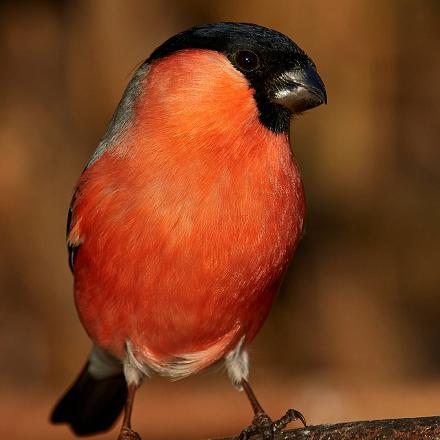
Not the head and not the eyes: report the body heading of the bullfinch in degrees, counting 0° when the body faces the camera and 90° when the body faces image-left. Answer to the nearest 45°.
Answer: approximately 315°
